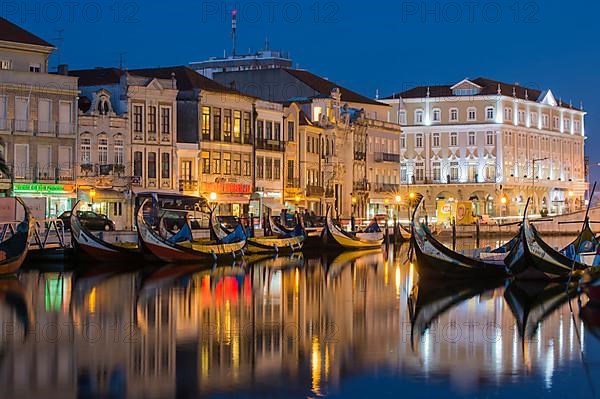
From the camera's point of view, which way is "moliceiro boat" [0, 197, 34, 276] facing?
to the viewer's right

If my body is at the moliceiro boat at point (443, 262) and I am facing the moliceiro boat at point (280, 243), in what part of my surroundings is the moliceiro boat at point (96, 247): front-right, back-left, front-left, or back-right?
front-left

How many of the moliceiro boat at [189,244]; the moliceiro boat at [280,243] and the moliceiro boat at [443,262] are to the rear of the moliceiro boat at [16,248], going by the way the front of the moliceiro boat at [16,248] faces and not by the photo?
0

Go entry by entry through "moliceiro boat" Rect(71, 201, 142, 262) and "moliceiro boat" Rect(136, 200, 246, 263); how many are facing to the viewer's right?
0

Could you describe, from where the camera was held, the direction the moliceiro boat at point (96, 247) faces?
facing to the left of the viewer

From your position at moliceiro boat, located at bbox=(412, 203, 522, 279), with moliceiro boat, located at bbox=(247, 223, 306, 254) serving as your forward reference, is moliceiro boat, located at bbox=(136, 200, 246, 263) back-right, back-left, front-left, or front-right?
front-left

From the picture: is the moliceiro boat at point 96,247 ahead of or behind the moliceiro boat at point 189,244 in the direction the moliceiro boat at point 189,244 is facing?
ahead

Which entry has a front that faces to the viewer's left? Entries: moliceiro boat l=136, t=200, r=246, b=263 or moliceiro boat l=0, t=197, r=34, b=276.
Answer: moliceiro boat l=136, t=200, r=246, b=263

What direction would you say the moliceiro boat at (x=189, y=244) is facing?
to the viewer's left

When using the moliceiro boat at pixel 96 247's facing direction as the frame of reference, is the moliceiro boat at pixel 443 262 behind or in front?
behind

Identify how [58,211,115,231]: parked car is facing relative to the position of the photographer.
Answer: facing to the right of the viewer

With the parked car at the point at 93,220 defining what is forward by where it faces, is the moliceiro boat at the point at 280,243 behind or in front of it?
in front

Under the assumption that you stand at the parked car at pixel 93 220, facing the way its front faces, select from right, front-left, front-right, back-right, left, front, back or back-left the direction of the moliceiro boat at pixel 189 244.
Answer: front-right

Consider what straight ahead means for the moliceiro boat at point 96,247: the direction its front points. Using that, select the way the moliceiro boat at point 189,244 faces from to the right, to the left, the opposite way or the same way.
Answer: the same way

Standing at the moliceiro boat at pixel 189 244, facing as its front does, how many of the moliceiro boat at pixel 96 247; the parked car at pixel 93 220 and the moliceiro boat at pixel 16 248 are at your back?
0
